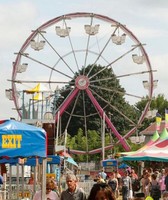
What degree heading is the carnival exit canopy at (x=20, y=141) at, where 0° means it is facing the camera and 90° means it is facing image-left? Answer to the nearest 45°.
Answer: approximately 0°
